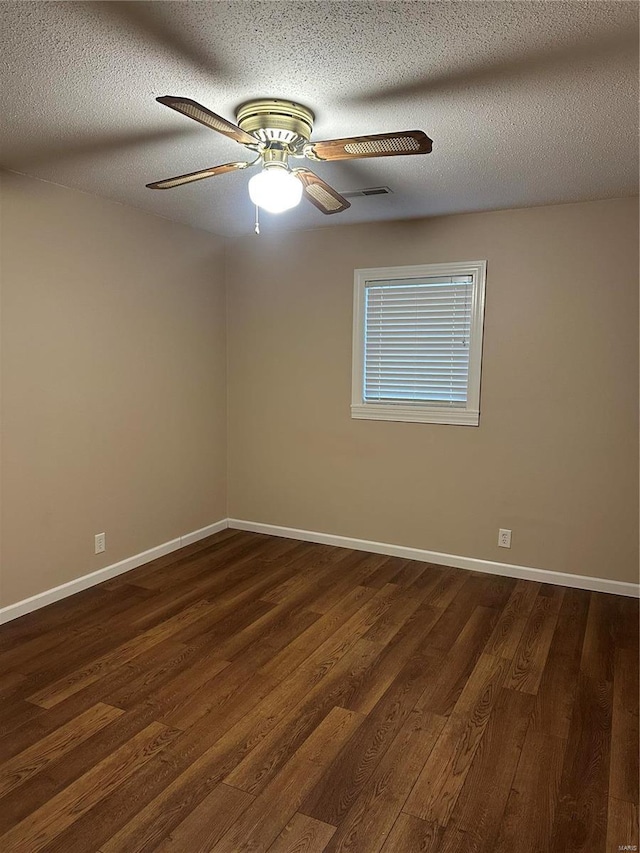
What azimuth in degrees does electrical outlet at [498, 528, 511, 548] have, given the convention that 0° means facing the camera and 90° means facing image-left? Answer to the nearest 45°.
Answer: approximately 0°

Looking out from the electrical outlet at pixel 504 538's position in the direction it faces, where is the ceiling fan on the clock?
The ceiling fan is roughly at 1 o'clock from the electrical outlet.
